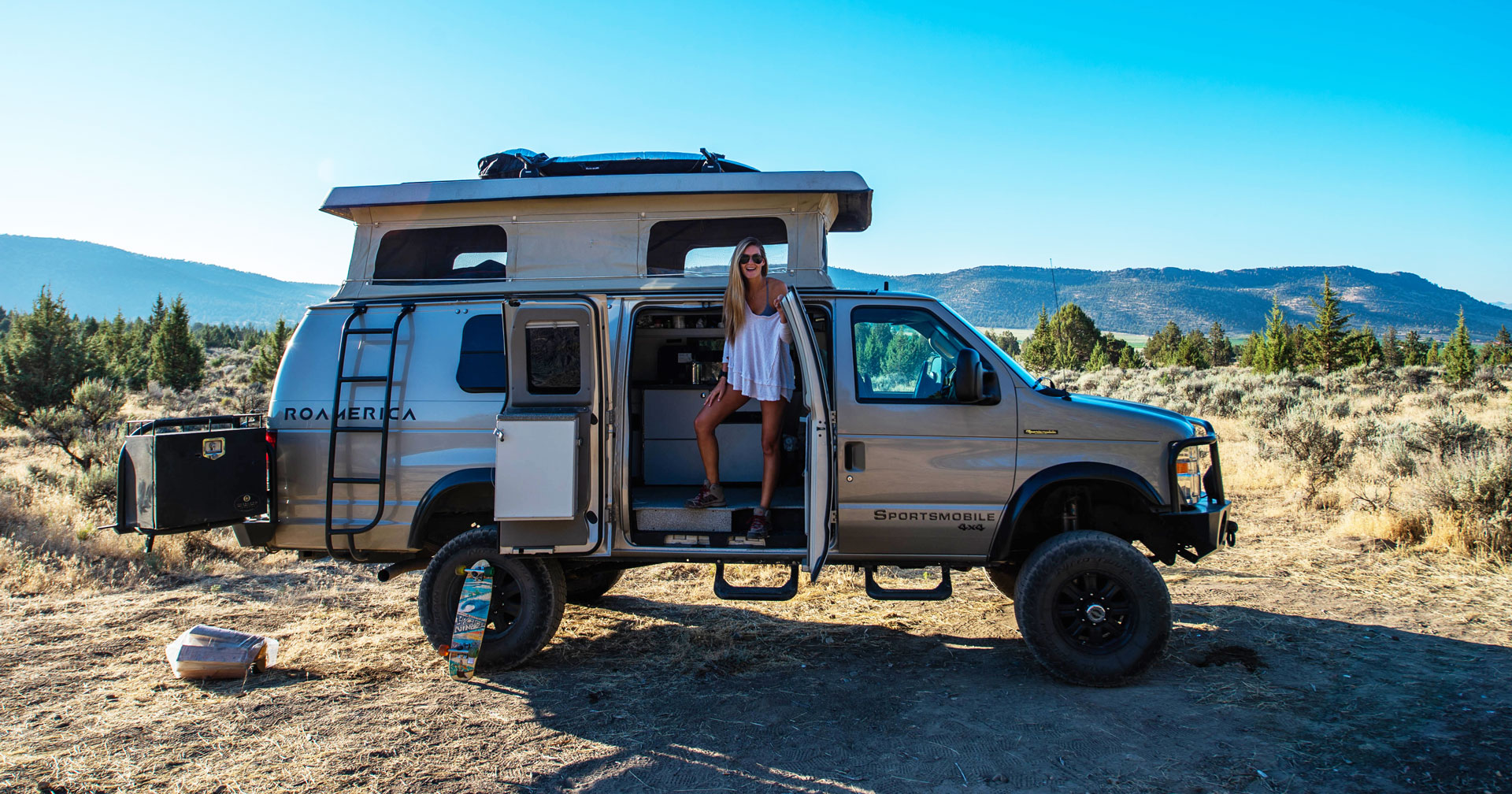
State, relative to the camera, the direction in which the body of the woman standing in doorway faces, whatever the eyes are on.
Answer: toward the camera

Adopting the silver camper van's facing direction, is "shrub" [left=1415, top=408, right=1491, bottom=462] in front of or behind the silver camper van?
in front

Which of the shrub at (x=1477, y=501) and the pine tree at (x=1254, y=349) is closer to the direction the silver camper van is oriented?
the shrub

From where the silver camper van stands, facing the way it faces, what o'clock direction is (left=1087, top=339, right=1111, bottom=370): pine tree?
The pine tree is roughly at 10 o'clock from the silver camper van.

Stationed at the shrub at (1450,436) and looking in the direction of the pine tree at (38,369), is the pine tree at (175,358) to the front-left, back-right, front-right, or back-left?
front-right

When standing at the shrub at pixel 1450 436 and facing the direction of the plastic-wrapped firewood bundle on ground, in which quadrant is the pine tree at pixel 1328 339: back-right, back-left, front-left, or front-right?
back-right

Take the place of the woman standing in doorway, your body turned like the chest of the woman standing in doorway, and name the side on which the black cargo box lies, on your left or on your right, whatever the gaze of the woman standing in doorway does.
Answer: on your right

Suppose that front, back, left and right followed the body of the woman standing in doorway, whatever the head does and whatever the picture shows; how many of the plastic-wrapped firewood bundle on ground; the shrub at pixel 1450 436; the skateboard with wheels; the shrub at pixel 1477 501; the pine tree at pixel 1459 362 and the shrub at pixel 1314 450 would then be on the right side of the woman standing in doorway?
2

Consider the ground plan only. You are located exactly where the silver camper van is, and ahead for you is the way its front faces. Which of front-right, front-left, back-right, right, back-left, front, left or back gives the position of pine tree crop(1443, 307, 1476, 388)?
front-left

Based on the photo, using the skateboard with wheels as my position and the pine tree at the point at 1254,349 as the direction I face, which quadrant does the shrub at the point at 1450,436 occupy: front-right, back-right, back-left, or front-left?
front-right

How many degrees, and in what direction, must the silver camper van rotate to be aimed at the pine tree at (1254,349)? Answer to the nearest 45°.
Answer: approximately 45° to its left

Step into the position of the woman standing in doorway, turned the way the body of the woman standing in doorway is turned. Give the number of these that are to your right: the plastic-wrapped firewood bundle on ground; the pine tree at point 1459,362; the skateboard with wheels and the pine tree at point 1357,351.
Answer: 2

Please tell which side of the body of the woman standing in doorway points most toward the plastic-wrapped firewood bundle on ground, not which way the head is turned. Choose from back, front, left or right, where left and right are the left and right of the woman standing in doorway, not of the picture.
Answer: right

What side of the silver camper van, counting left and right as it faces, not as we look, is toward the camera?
right

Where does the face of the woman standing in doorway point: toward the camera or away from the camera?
toward the camera
